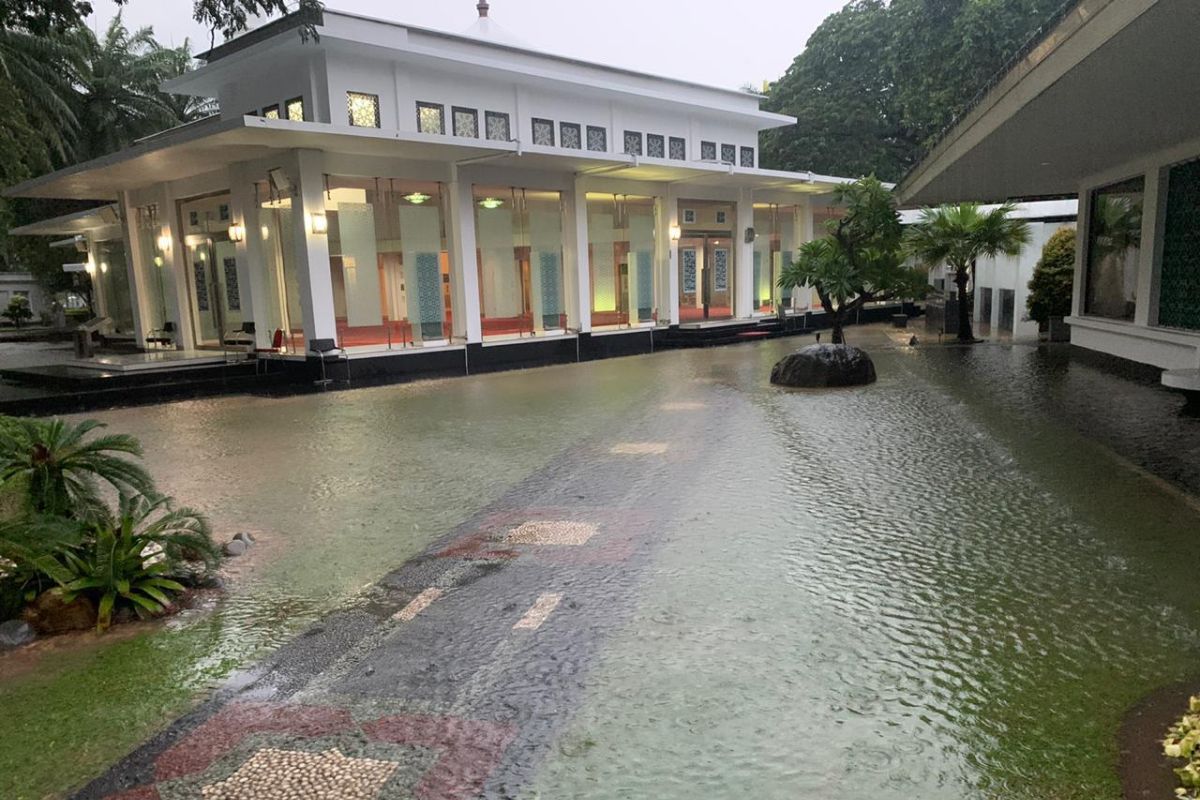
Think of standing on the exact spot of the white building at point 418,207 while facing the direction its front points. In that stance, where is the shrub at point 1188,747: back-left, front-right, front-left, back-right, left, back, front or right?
front-right

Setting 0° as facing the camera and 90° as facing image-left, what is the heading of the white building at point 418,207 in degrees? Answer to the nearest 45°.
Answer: approximately 315°

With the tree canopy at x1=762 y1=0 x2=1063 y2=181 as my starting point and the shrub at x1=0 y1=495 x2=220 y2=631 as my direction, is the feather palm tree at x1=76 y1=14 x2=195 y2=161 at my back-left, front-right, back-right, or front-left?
front-right

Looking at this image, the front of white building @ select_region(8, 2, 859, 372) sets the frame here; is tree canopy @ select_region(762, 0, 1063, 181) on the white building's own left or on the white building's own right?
on the white building's own left

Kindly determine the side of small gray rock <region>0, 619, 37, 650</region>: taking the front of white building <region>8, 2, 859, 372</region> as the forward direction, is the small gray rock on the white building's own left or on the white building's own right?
on the white building's own right

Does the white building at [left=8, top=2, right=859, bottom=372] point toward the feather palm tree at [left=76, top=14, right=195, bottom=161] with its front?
no

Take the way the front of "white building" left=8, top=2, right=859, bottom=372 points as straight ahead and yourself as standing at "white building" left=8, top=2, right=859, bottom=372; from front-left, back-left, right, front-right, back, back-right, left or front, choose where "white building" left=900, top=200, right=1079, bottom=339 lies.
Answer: front-left

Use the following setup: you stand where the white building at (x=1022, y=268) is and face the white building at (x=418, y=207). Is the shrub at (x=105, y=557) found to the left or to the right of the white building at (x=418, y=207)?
left

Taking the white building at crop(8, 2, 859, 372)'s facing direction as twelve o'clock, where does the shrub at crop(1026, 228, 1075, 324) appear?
The shrub is roughly at 11 o'clock from the white building.

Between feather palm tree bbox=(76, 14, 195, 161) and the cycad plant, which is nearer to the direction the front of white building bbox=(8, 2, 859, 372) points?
the cycad plant

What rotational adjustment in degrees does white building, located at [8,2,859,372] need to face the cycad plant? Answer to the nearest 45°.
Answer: approximately 45° to its right

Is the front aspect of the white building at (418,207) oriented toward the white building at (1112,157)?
yes

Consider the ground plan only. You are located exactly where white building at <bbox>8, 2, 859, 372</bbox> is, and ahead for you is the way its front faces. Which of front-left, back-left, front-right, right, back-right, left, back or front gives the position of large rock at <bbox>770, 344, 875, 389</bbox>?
front

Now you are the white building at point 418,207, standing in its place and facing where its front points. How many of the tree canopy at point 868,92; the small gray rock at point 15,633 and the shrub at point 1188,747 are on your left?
1
